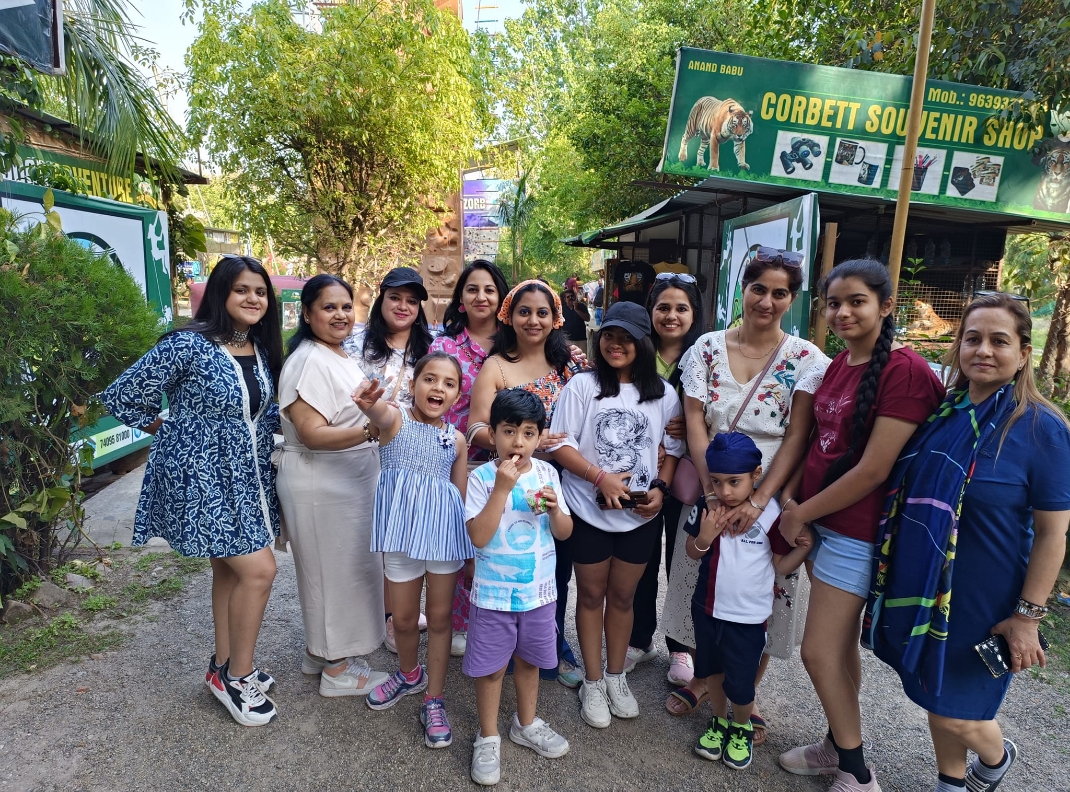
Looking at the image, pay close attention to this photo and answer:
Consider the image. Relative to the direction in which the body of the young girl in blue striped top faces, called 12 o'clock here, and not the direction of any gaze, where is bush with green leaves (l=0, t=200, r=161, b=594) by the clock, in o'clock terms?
The bush with green leaves is roughly at 4 o'clock from the young girl in blue striped top.

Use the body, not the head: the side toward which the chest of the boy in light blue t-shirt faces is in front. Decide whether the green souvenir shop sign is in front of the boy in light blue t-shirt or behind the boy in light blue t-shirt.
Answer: behind

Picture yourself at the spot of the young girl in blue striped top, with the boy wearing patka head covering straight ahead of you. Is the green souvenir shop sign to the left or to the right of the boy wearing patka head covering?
left

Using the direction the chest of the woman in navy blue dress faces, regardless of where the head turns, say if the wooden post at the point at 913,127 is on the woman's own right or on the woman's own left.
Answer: on the woman's own right

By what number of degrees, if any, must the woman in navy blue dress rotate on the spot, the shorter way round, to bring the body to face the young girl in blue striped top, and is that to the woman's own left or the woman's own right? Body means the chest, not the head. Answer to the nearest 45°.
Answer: approximately 45° to the woman's own right

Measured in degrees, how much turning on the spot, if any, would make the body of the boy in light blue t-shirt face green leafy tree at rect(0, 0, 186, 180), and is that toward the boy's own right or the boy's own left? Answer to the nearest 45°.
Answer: approximately 135° to the boy's own right

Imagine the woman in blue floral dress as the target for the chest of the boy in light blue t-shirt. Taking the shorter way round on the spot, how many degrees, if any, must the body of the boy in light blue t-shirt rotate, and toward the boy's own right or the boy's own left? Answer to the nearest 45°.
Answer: approximately 90° to the boy's own right

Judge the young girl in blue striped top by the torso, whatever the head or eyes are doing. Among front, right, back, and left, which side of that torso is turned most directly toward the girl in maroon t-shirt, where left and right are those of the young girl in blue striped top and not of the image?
left

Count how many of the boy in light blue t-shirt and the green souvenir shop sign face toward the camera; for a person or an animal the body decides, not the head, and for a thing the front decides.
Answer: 2

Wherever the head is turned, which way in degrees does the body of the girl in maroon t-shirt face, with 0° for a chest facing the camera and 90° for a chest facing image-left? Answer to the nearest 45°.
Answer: approximately 45°

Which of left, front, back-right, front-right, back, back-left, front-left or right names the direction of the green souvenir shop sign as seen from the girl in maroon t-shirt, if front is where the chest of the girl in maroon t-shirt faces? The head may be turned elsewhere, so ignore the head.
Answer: back-right

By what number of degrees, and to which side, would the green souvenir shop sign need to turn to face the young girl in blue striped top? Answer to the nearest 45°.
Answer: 0° — it already faces them

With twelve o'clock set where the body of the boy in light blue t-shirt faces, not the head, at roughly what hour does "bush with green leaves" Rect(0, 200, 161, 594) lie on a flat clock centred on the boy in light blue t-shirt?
The bush with green leaves is roughly at 4 o'clock from the boy in light blue t-shirt.
